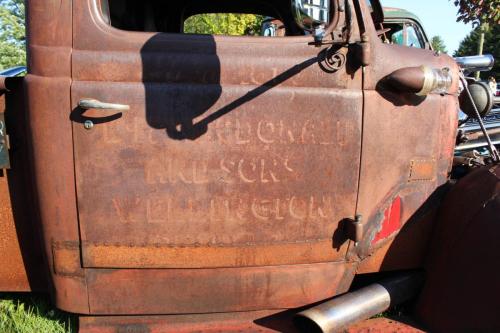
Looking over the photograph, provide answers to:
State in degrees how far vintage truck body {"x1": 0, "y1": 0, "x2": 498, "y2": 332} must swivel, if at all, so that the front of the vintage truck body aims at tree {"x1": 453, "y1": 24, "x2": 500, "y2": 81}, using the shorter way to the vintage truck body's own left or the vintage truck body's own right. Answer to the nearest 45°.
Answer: approximately 45° to the vintage truck body's own left

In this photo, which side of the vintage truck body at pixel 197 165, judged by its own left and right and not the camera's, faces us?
right

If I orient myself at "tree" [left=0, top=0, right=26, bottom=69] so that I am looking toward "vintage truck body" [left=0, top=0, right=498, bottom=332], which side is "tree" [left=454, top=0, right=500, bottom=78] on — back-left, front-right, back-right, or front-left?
front-left

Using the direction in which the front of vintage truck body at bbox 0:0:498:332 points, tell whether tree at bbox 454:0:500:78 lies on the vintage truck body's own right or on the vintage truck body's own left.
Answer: on the vintage truck body's own left

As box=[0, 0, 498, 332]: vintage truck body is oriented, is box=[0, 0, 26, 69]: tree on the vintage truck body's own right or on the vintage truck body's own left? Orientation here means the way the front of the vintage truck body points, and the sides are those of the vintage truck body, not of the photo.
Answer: on the vintage truck body's own left
